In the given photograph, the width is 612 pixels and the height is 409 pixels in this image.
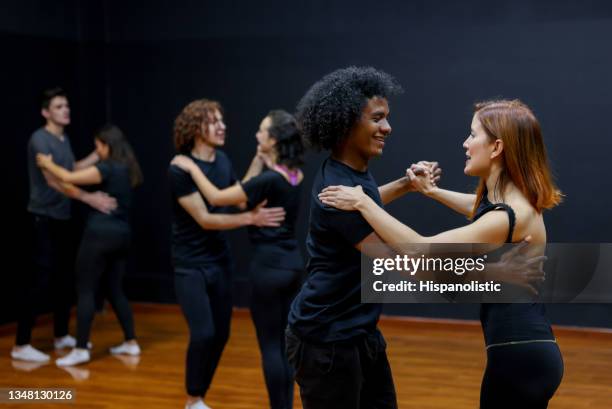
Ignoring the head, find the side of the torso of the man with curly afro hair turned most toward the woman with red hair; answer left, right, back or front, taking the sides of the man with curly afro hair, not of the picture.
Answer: front

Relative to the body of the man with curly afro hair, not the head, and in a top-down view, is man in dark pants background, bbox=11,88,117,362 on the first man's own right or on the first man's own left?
on the first man's own left

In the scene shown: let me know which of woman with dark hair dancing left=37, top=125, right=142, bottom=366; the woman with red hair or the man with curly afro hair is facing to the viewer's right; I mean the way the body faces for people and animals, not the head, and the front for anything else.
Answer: the man with curly afro hair

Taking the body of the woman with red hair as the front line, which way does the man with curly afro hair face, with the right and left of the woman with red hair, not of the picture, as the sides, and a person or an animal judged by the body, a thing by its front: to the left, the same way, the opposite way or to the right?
the opposite way

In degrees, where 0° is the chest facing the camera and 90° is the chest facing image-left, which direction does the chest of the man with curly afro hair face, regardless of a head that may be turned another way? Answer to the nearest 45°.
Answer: approximately 270°

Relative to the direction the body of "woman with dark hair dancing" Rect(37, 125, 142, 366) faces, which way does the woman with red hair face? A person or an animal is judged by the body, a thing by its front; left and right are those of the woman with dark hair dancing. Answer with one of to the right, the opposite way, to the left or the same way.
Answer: the same way

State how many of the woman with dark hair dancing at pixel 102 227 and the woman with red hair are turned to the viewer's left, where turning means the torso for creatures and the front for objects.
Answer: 2

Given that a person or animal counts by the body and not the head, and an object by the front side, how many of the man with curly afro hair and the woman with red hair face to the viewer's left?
1

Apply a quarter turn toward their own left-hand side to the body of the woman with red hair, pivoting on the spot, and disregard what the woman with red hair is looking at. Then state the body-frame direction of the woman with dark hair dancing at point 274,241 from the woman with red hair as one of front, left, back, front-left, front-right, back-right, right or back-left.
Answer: back-right

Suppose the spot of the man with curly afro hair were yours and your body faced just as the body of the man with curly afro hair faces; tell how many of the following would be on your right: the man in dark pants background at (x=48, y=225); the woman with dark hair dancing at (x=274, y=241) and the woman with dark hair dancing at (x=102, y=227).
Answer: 0

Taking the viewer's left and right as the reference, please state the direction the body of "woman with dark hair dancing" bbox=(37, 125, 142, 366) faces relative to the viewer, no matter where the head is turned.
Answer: facing to the left of the viewer

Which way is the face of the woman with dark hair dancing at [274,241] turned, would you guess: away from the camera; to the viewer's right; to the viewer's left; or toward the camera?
to the viewer's left

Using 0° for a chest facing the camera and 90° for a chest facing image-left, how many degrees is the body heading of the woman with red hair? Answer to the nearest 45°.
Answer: approximately 90°

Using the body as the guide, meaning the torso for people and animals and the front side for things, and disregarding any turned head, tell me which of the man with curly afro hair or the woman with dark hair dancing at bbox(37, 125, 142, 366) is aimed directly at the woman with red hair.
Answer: the man with curly afro hair

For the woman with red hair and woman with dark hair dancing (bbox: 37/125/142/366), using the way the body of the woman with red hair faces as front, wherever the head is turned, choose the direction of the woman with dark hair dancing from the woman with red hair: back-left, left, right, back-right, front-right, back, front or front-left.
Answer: front-right

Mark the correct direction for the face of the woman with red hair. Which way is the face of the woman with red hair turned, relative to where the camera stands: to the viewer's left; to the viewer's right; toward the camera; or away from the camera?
to the viewer's left

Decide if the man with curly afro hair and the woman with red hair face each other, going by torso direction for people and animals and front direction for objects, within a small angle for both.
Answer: yes

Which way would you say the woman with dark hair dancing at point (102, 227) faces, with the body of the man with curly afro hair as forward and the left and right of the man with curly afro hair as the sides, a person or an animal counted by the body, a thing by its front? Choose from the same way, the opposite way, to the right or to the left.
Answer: the opposite way

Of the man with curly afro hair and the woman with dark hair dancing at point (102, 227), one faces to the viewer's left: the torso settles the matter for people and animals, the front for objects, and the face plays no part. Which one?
the woman with dark hair dancing

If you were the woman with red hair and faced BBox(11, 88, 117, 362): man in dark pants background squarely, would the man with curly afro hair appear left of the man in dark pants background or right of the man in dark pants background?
left

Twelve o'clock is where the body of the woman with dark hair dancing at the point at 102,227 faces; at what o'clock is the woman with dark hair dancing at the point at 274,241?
the woman with dark hair dancing at the point at 274,241 is roughly at 8 o'clock from the woman with dark hair dancing at the point at 102,227.
